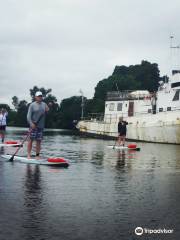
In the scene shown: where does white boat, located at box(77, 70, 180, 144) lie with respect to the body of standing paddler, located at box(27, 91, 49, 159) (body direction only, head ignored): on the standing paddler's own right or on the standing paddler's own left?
on the standing paddler's own left

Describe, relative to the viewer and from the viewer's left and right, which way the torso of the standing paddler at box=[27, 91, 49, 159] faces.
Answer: facing the viewer and to the right of the viewer
